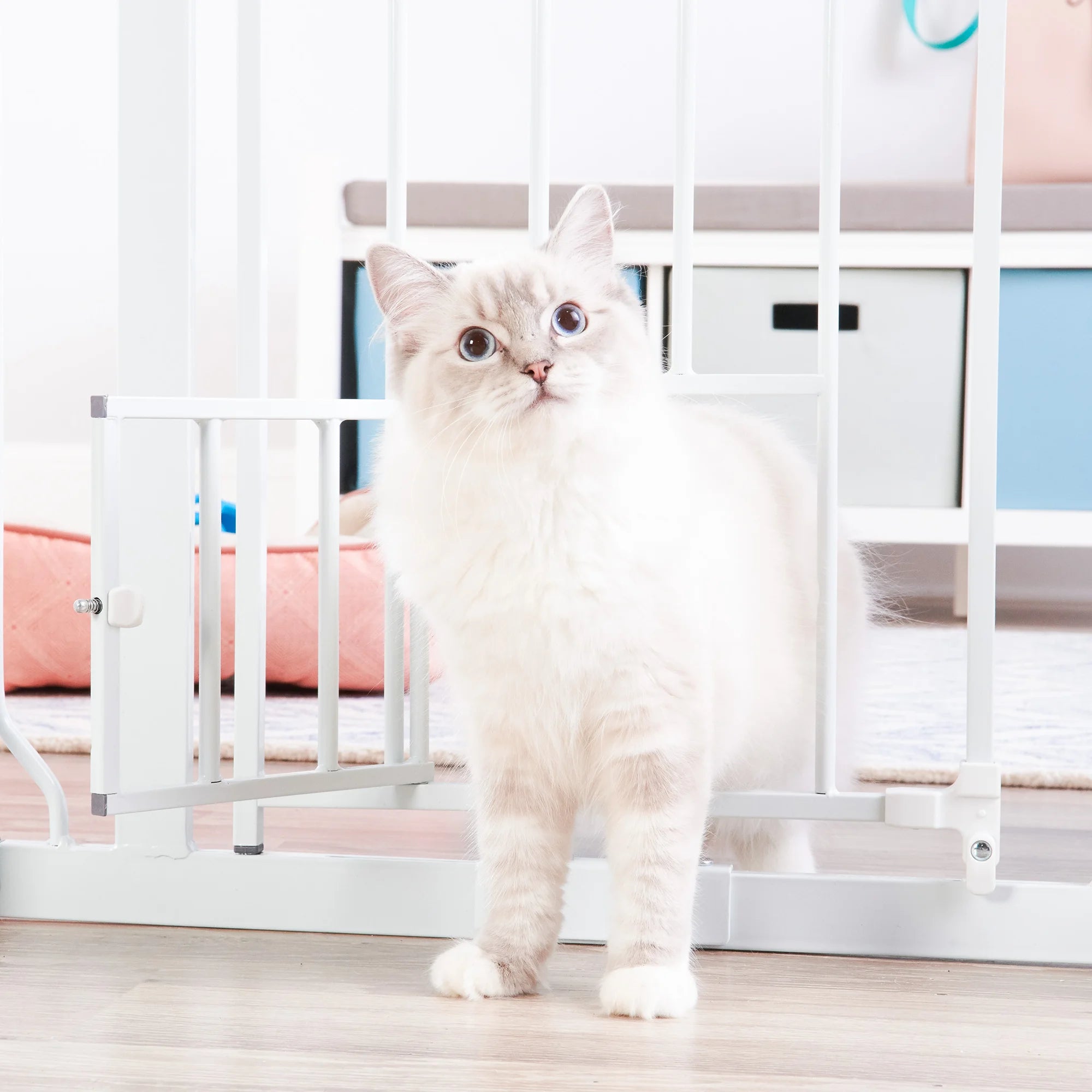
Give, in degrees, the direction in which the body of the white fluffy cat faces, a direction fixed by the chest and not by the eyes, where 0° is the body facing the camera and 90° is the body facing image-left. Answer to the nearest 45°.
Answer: approximately 45°

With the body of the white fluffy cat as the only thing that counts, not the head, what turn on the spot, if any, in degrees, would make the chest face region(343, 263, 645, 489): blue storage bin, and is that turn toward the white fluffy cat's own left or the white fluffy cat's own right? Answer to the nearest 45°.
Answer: approximately 135° to the white fluffy cat's own right

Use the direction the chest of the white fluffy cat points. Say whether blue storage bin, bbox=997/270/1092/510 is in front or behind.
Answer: behind
